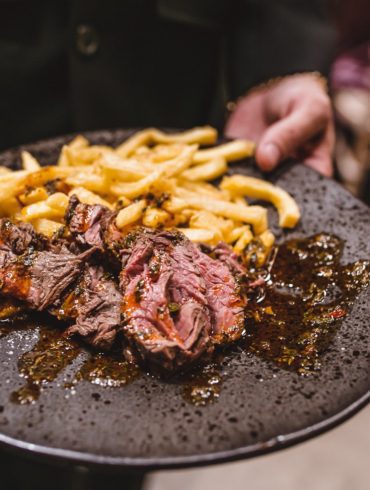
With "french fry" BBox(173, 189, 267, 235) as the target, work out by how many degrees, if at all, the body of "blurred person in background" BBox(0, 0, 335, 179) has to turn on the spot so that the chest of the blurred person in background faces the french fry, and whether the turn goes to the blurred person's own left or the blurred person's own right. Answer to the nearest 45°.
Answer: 0° — they already face it

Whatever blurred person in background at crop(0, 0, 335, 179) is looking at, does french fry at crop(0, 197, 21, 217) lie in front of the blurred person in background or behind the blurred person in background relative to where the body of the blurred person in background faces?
in front

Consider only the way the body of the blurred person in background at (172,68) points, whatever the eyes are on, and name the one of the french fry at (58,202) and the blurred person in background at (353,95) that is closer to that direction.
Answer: the french fry

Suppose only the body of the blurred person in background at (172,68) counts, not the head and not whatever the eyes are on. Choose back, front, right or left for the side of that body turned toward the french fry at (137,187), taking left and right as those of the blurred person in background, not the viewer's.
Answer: front

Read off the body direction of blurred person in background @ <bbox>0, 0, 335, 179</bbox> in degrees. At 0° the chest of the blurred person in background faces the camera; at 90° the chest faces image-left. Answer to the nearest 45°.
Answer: approximately 0°

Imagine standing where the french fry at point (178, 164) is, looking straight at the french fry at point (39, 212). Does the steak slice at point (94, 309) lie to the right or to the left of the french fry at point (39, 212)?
left

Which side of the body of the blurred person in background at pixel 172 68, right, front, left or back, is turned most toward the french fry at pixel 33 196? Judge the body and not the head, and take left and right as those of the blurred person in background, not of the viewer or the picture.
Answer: front
